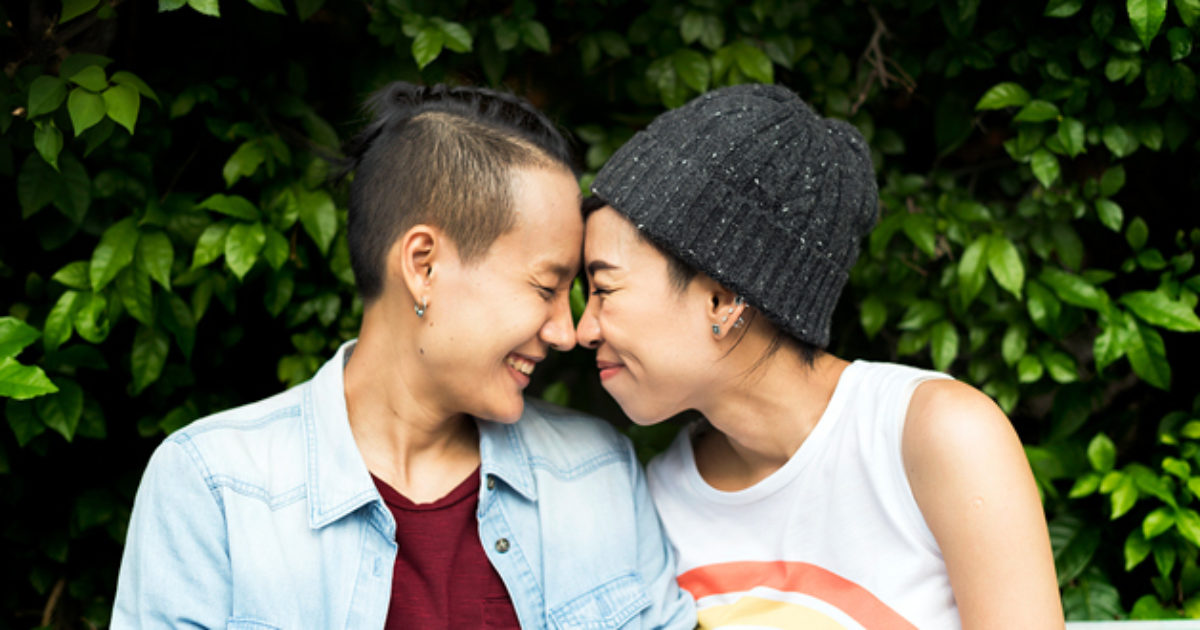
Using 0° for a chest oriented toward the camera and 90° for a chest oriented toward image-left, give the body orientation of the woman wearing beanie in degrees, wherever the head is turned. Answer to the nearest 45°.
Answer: approximately 45°

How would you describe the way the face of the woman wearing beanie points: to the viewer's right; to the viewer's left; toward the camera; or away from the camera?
to the viewer's left
